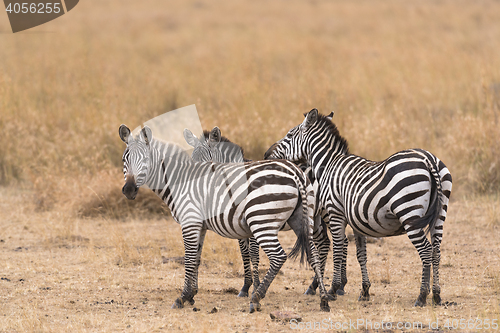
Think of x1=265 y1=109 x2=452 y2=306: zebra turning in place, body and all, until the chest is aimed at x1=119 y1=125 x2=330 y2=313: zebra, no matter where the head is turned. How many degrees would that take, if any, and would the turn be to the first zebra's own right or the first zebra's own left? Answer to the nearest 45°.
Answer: approximately 45° to the first zebra's own left

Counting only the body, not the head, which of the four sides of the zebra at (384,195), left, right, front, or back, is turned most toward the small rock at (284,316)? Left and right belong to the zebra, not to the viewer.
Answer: left

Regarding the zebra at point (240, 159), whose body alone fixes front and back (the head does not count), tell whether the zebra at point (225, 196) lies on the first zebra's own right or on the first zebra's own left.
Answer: on the first zebra's own left

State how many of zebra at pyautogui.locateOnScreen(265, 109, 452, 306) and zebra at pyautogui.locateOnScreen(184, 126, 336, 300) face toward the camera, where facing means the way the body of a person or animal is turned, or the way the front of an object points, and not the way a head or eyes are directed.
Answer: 0

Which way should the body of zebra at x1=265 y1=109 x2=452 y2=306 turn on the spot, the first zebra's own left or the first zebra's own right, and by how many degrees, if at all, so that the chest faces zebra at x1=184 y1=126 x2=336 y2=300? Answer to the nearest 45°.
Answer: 0° — it already faces it

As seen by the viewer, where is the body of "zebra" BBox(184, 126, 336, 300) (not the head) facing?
to the viewer's left

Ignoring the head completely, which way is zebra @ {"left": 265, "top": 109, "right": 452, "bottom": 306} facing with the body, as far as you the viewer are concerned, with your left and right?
facing away from the viewer and to the left of the viewer

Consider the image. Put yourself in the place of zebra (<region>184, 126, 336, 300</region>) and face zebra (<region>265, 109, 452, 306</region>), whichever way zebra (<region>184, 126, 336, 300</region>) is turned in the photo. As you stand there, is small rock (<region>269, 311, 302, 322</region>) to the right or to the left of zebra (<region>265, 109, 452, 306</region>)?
right

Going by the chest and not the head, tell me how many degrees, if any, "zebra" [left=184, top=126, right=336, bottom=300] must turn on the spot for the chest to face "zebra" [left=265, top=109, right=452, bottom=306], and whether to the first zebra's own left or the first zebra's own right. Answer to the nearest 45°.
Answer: approximately 135° to the first zebra's own left
